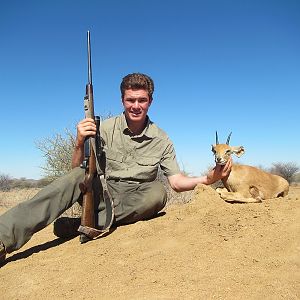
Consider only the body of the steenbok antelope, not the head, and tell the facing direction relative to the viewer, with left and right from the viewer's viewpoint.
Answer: facing to the left of the viewer

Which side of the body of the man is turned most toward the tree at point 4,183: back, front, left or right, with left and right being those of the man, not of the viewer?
back

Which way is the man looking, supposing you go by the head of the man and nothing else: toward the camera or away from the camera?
toward the camera

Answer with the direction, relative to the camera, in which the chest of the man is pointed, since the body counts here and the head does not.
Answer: toward the camera

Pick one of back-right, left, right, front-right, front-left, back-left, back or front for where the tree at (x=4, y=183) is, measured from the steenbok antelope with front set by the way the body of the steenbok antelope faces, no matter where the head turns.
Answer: front-right
